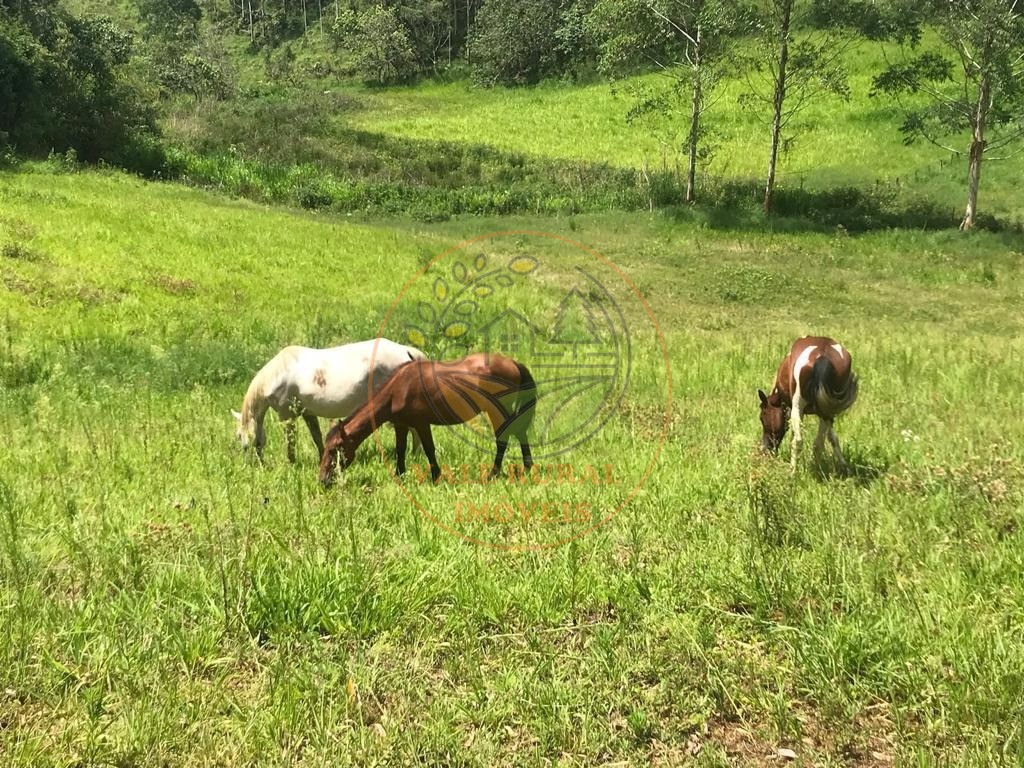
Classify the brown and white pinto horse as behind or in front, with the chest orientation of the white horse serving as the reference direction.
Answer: behind

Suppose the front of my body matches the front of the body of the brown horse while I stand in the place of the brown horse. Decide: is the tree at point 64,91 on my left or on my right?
on my right

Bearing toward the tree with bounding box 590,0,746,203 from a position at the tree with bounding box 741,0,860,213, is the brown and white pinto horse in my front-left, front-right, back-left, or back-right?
back-left

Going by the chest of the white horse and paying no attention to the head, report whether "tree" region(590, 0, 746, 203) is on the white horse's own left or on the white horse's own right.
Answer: on the white horse's own right

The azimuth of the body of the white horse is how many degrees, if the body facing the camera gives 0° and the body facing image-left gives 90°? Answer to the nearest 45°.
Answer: approximately 90°

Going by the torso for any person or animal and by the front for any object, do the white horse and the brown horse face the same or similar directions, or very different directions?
same or similar directions

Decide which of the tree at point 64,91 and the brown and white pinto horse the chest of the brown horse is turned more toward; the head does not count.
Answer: the tree

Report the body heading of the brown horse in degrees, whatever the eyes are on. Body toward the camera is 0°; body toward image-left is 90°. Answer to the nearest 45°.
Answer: approximately 90°

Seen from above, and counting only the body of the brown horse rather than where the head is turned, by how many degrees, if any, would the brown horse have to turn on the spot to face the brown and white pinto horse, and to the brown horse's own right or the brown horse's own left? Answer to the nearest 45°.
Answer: approximately 180°

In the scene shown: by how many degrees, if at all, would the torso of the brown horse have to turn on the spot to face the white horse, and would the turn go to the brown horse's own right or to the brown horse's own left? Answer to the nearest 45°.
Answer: approximately 45° to the brown horse's own right

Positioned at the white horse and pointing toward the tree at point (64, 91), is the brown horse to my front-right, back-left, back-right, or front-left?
back-right
